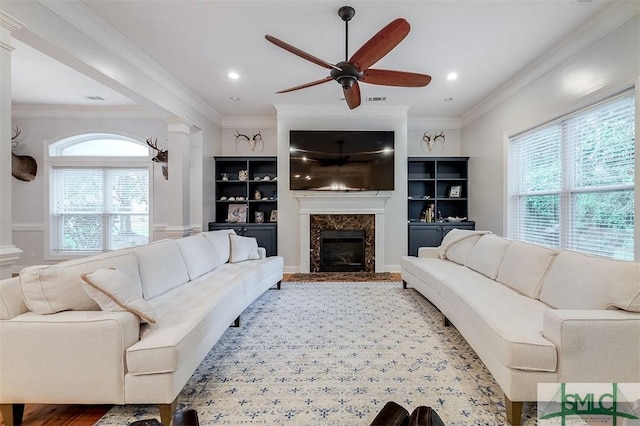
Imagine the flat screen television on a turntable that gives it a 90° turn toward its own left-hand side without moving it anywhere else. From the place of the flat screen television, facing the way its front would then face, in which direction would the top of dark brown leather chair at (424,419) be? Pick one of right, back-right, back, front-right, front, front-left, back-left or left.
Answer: right

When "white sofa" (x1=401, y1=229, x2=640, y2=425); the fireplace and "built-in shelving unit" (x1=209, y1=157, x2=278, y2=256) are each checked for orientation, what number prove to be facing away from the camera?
0

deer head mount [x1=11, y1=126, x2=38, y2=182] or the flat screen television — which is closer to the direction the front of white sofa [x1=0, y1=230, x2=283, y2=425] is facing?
the flat screen television

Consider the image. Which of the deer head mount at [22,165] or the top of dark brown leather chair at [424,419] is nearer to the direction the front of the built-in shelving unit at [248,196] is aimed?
the top of dark brown leather chair

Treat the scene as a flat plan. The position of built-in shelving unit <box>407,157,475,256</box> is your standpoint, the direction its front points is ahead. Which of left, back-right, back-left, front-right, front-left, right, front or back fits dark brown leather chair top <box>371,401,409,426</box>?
front

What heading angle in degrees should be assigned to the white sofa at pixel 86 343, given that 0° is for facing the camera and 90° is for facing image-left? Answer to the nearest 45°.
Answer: approximately 315°

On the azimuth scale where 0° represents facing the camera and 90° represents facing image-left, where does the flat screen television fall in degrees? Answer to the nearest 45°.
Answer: approximately 0°

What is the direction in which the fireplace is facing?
toward the camera

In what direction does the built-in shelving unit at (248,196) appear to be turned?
toward the camera

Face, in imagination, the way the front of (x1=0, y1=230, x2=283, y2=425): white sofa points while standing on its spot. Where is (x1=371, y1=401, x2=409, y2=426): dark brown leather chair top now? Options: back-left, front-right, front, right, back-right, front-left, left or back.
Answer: front

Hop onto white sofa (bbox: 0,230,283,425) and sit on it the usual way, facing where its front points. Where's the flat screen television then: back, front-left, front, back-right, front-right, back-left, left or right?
left

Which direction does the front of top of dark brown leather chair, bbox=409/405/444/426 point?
away from the camera

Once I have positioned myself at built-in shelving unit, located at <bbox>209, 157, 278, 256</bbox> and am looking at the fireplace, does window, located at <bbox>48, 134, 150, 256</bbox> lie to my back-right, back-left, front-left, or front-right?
back-right

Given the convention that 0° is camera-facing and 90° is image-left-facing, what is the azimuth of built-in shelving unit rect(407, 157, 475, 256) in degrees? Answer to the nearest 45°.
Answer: approximately 0°

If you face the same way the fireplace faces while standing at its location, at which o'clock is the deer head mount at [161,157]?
The deer head mount is roughly at 3 o'clock from the fireplace.
